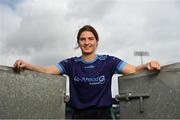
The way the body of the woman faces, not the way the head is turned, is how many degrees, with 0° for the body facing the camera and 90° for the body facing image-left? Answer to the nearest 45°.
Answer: approximately 0°
